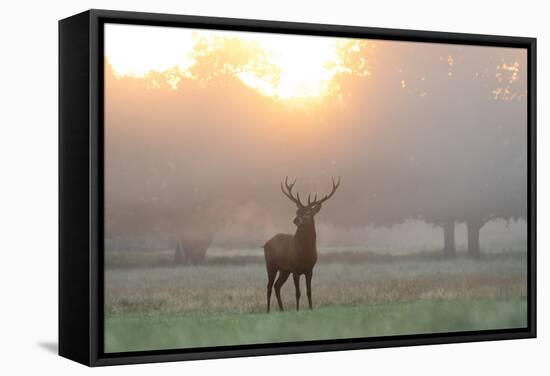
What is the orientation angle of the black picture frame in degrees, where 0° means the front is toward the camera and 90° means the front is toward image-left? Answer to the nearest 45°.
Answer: approximately 315°
